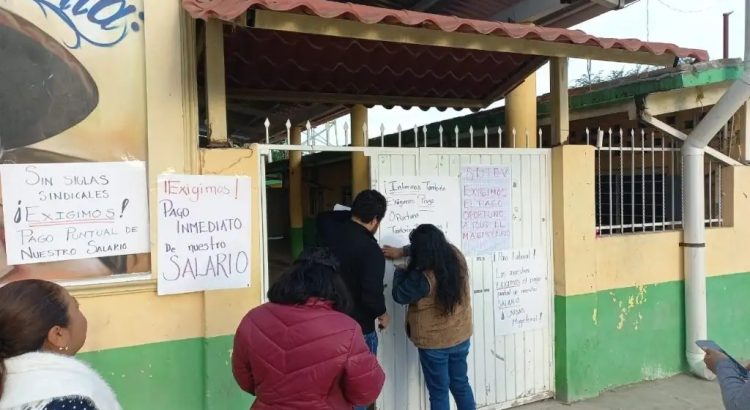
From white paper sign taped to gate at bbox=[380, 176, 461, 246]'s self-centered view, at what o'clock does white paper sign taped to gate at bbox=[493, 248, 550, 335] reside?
white paper sign taped to gate at bbox=[493, 248, 550, 335] is roughly at 8 o'clock from white paper sign taped to gate at bbox=[380, 176, 461, 246].

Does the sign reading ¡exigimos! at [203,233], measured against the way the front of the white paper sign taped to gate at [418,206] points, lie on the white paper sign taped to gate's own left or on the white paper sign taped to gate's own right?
on the white paper sign taped to gate's own right

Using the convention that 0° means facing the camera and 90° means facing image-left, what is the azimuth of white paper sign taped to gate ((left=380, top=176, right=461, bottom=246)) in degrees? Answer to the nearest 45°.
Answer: approximately 0°

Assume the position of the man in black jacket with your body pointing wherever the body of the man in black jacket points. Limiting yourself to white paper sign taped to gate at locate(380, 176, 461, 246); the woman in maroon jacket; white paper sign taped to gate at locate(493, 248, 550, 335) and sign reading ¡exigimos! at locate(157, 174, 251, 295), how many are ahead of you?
2

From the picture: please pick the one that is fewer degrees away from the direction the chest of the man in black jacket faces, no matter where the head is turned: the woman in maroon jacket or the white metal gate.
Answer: the white metal gate

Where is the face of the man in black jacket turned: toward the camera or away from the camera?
away from the camera
